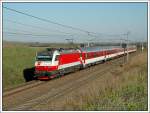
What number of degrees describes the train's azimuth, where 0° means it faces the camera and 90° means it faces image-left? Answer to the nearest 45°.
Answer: approximately 45°
